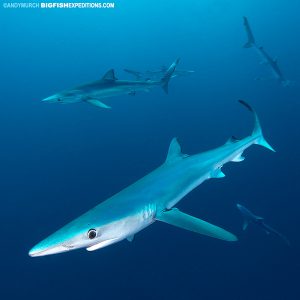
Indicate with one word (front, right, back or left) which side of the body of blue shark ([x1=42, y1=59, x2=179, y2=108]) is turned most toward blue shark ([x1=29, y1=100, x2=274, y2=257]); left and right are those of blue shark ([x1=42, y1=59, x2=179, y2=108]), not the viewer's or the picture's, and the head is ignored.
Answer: left

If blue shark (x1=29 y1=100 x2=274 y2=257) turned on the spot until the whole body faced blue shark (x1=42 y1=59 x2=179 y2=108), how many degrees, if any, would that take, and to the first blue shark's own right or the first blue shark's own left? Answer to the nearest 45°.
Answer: approximately 135° to the first blue shark's own right

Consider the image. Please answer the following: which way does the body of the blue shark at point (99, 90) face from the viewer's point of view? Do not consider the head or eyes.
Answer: to the viewer's left

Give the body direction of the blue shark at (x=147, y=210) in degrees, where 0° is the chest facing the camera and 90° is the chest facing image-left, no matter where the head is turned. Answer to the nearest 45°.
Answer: approximately 45°
